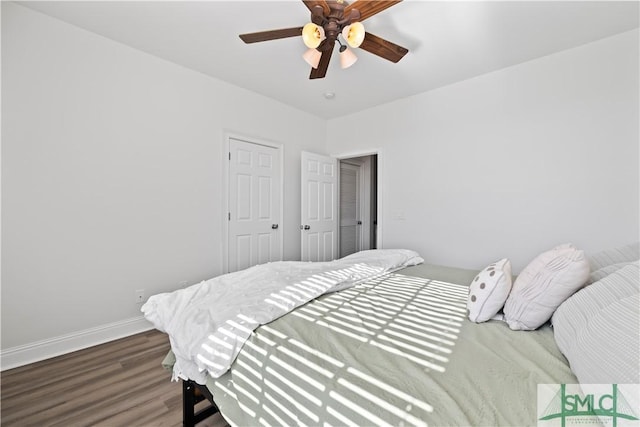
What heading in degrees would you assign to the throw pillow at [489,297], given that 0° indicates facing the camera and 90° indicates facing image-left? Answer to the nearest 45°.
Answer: approximately 90°

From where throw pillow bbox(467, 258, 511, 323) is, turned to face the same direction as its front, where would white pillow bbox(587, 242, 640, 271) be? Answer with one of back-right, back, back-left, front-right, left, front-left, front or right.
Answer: back-right
